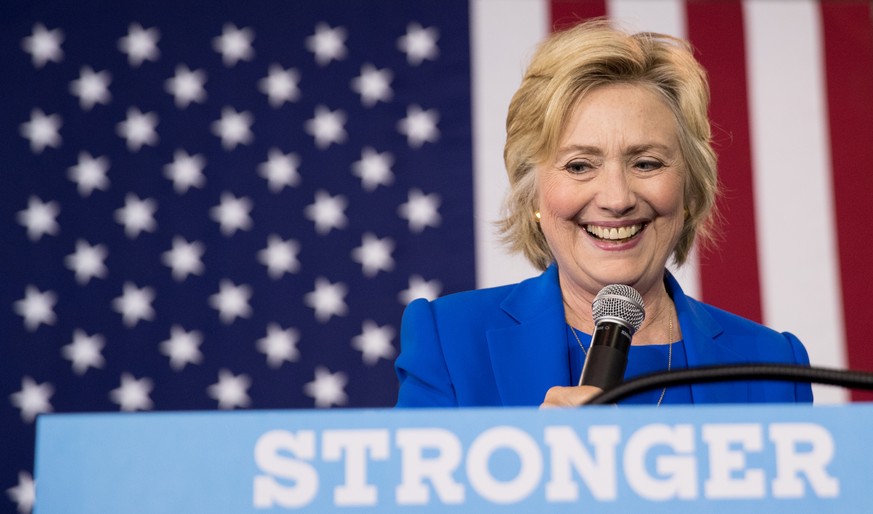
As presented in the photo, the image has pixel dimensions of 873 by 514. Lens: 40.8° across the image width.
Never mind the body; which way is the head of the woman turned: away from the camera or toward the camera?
toward the camera

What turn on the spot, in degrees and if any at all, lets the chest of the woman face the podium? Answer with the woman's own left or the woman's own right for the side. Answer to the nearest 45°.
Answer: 0° — they already face it

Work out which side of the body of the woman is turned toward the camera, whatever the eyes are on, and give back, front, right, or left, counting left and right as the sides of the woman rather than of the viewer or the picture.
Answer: front

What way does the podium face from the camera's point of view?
toward the camera

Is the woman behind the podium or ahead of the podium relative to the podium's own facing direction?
behind

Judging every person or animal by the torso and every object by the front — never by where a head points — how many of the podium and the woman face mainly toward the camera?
2

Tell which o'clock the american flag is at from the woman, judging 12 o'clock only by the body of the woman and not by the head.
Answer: The american flag is roughly at 5 o'clock from the woman.

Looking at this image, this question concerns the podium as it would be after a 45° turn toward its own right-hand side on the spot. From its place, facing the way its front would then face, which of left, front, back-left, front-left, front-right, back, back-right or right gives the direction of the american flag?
back-right

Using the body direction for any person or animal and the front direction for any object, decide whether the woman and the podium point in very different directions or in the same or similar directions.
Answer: same or similar directions
